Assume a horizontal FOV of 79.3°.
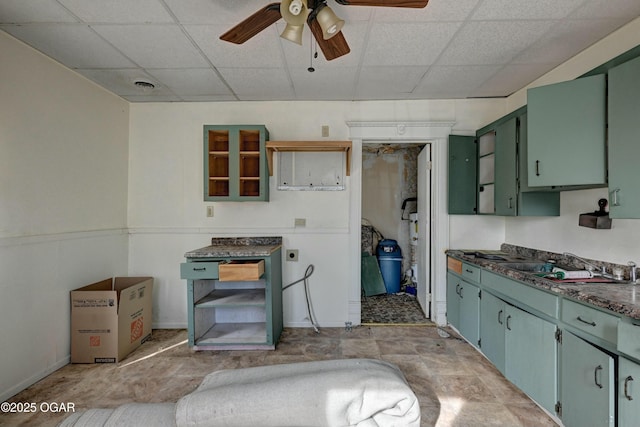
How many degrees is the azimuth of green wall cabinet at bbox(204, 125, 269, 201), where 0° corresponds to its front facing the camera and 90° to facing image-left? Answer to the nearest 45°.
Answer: approximately 0°

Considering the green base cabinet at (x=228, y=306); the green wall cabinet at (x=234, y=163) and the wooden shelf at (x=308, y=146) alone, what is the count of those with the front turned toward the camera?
3

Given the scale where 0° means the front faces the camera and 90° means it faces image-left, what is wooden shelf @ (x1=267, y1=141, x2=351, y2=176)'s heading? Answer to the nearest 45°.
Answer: approximately 0°

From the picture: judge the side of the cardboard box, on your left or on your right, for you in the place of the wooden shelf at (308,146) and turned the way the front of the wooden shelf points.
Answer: on your right

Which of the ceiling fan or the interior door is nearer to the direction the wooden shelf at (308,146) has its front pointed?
the ceiling fan

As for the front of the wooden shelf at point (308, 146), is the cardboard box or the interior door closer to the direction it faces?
the cardboard box

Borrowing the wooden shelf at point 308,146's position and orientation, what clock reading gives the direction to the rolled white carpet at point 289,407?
The rolled white carpet is roughly at 12 o'clock from the wooden shelf.

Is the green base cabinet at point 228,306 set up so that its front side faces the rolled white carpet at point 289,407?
yes

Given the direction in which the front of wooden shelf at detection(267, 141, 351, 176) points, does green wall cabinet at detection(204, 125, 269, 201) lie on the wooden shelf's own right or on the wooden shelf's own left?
on the wooden shelf's own right
